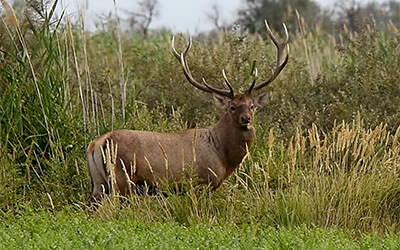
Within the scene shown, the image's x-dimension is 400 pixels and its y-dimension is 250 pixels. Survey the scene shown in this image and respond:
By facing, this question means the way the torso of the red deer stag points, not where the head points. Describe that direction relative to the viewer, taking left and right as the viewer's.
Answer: facing to the right of the viewer
